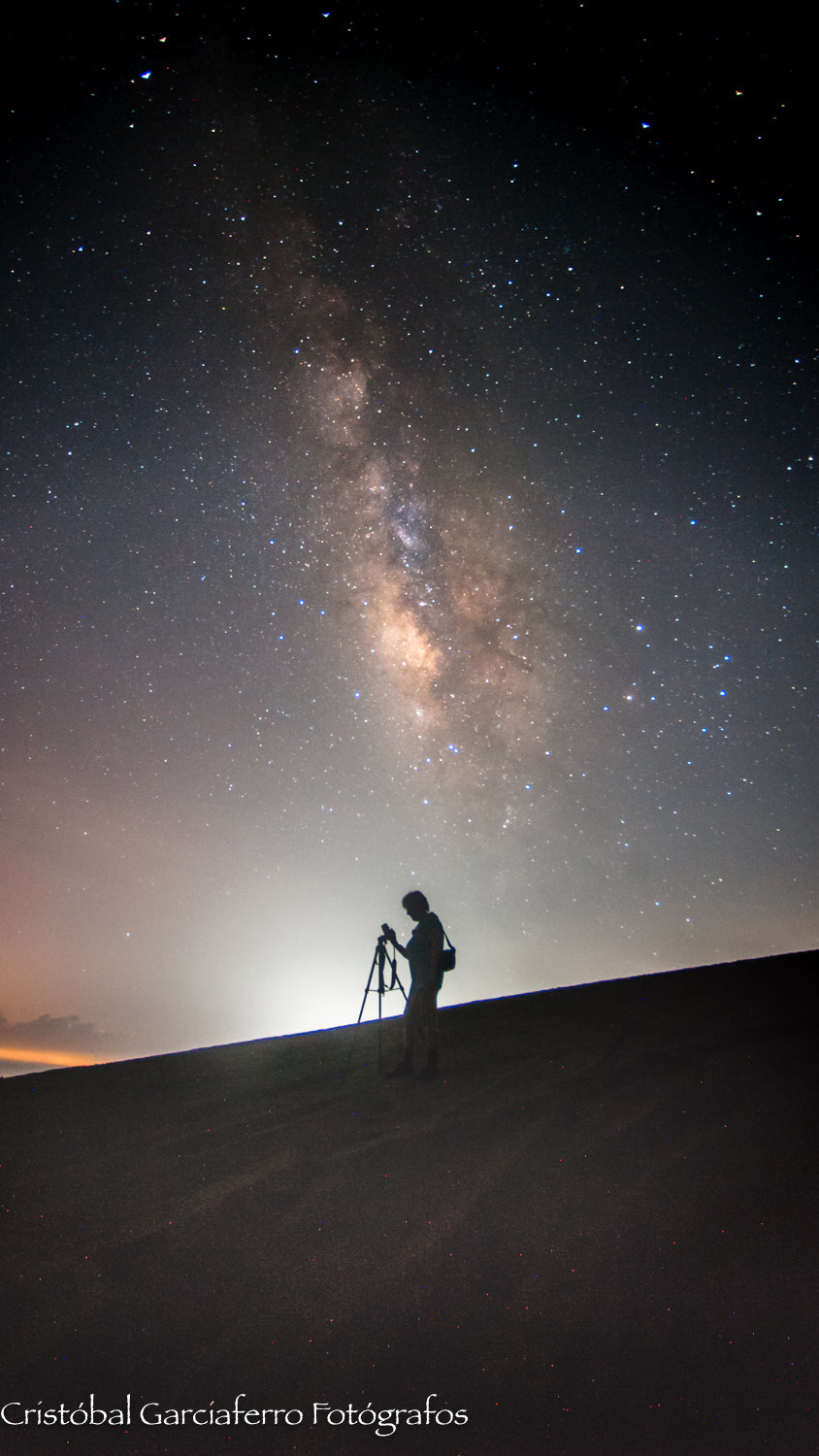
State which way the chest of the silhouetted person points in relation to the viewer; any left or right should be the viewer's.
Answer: facing to the left of the viewer

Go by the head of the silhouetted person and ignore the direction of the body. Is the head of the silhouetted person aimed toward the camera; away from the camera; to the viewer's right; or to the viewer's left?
to the viewer's left
